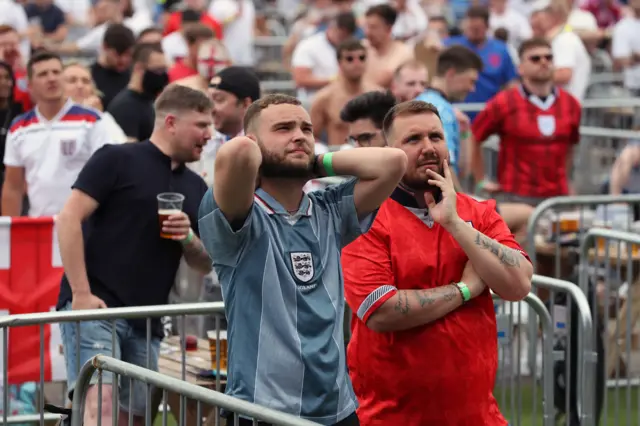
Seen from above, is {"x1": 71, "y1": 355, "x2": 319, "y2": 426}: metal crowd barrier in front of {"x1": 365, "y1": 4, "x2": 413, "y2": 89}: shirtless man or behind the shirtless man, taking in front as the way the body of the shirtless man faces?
in front

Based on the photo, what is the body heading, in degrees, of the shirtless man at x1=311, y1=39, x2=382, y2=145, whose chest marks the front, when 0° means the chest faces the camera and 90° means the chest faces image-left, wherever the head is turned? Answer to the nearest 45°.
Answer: approximately 315°

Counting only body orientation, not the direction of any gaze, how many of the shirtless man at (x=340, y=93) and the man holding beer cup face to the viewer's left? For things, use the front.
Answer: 0

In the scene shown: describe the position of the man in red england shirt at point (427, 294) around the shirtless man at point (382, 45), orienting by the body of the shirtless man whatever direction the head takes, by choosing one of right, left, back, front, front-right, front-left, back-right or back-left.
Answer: front-left

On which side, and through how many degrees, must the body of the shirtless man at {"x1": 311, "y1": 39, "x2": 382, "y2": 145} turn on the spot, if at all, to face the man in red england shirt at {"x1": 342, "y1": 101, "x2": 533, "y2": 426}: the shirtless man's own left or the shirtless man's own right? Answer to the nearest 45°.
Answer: approximately 45° to the shirtless man's own right

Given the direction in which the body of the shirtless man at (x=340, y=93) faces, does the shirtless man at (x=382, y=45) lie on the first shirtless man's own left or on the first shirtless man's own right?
on the first shirtless man's own left

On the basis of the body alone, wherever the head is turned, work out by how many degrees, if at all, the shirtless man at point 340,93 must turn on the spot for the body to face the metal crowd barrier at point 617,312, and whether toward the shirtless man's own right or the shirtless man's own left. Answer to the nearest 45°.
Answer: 0° — they already face it

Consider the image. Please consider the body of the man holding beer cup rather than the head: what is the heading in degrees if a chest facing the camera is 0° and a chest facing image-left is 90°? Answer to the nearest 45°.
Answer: approximately 315°
